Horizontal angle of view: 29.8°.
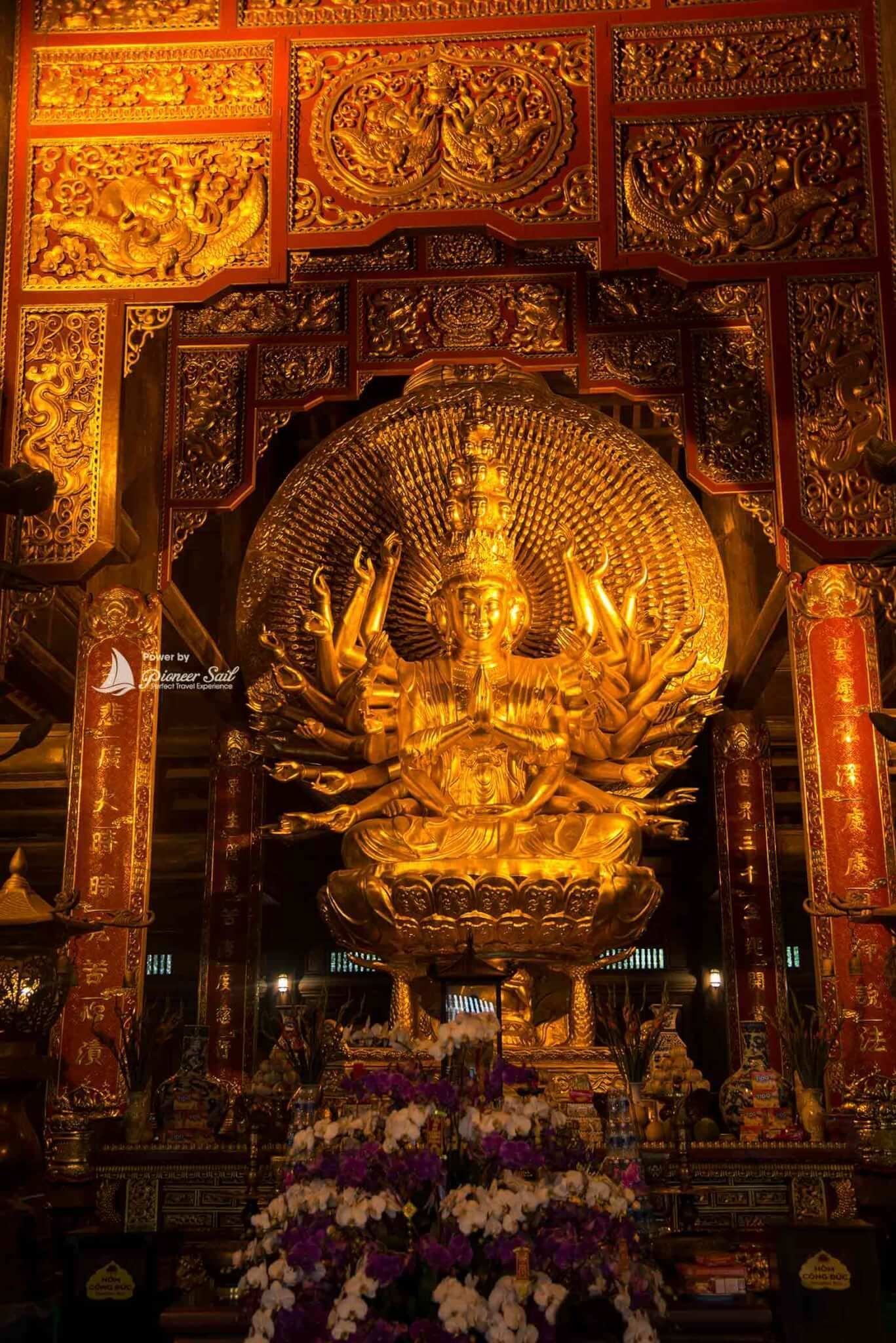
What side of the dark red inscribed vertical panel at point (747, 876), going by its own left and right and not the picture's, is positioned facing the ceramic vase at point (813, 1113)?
front

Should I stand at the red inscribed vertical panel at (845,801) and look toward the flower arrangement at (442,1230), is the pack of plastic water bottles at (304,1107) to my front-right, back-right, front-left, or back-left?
front-right

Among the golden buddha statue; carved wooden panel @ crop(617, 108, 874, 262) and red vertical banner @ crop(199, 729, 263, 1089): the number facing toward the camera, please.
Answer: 3

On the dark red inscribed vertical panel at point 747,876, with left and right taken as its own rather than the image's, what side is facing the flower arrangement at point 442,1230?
front

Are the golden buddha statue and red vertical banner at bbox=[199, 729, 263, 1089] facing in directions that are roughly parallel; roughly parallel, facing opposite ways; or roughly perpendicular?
roughly parallel

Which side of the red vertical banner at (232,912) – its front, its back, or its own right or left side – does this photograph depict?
front

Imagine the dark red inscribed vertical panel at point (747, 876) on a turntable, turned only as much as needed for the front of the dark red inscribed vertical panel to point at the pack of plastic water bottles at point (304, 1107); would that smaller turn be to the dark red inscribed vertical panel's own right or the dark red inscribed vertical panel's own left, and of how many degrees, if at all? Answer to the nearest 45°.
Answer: approximately 45° to the dark red inscribed vertical panel's own right

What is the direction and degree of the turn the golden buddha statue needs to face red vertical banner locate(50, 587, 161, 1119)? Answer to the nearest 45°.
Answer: approximately 90° to its right

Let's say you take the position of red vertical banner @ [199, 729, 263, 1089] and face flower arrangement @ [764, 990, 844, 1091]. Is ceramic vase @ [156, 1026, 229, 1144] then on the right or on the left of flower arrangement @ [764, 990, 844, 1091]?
right

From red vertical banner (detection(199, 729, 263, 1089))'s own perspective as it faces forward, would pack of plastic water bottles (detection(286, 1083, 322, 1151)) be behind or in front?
in front

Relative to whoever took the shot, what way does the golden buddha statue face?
facing the viewer

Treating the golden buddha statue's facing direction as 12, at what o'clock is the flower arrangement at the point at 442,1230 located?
The flower arrangement is roughly at 12 o'clock from the golden buddha statue.

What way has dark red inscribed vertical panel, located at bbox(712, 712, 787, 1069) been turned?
toward the camera

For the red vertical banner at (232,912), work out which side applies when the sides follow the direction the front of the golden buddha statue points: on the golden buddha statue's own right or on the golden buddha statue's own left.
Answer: on the golden buddha statue's own right

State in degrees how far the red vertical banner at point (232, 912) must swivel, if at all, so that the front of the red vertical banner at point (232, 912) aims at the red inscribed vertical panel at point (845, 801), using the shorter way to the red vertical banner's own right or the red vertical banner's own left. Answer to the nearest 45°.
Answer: approximately 45° to the red vertical banner's own left
